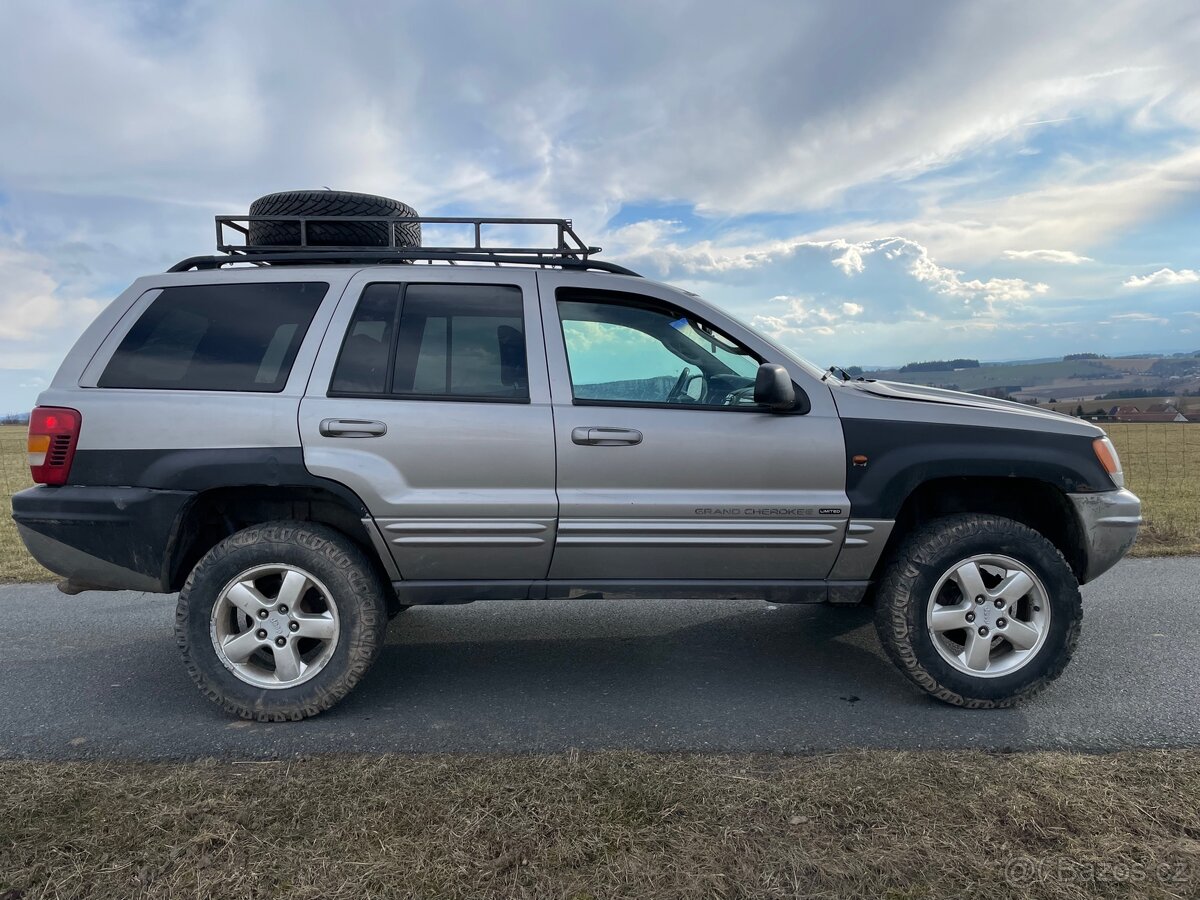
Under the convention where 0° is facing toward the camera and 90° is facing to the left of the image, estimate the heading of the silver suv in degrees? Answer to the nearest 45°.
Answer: approximately 270°

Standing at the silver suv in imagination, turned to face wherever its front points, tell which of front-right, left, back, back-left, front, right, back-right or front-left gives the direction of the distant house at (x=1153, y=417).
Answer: front-left
